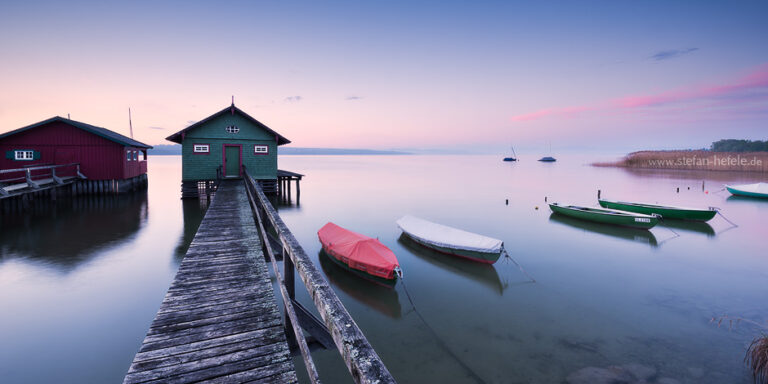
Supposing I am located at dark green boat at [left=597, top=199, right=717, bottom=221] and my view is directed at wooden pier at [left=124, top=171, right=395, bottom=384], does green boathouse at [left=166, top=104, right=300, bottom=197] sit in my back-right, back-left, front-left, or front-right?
front-right

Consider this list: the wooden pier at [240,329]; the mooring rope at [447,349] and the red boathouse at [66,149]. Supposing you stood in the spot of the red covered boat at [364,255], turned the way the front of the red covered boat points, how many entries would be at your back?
1

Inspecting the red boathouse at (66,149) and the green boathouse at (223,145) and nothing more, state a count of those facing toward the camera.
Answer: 2

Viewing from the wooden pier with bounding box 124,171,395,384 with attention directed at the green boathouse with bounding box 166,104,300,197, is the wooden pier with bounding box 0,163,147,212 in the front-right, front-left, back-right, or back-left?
front-left

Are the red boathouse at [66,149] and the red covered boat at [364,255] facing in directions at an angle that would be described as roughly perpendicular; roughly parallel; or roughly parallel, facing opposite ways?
roughly parallel

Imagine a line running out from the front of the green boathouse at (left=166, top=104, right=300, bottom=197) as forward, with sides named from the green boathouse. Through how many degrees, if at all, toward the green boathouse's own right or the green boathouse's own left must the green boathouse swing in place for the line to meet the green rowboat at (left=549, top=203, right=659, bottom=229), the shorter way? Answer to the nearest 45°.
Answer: approximately 45° to the green boathouse's own left

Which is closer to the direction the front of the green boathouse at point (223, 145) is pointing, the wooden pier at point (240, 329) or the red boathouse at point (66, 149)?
the wooden pier

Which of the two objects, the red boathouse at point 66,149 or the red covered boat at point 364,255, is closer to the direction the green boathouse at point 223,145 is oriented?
the red covered boat

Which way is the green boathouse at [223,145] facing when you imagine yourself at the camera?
facing the viewer

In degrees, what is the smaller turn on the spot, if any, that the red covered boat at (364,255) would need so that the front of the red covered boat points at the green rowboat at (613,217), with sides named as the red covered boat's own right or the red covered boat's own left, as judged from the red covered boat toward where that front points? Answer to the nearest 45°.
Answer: approximately 90° to the red covered boat's own left
